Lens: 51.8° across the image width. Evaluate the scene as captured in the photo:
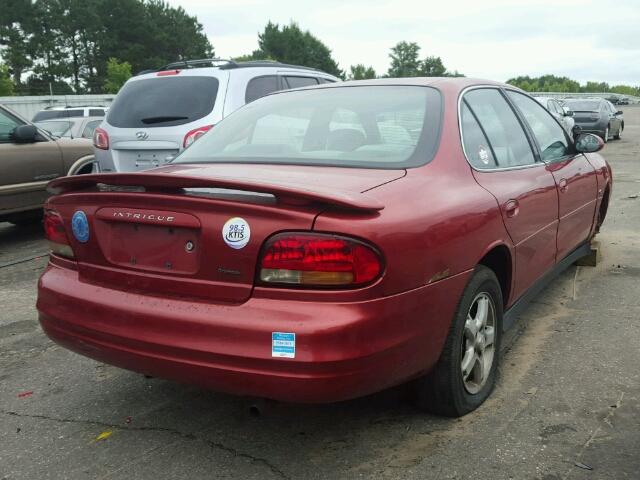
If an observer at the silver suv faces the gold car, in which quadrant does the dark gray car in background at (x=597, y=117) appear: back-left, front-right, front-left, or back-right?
back-right

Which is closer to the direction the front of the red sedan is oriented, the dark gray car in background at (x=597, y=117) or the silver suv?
the dark gray car in background

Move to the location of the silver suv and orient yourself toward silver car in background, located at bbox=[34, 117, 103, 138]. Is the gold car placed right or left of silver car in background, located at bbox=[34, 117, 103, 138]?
left

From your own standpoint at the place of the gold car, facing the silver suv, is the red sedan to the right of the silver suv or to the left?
right

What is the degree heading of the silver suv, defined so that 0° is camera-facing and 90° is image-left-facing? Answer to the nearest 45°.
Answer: approximately 225°

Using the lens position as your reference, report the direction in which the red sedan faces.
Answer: facing away from the viewer and to the right of the viewer

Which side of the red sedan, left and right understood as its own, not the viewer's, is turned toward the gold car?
left

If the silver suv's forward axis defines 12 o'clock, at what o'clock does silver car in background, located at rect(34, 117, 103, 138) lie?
The silver car in background is roughly at 10 o'clock from the silver suv.
